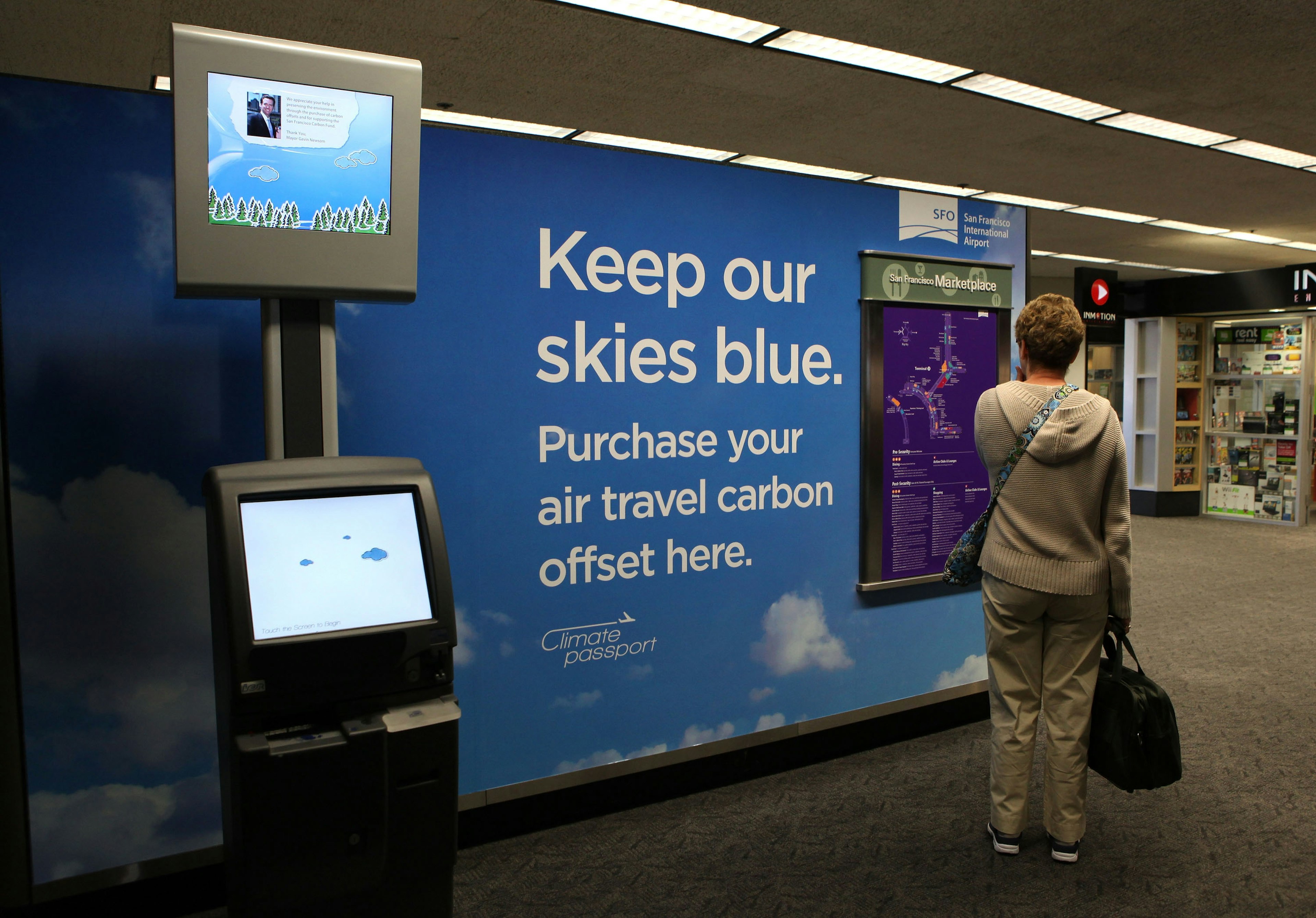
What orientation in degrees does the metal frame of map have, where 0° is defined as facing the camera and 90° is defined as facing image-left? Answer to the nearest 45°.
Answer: approximately 315°

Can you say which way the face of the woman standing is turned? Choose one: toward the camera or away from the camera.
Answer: away from the camera

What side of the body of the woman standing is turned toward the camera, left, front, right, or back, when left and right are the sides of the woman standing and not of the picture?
back

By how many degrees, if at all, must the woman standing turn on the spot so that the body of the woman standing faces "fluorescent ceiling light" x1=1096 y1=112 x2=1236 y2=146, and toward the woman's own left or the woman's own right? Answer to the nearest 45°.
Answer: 0° — they already face it

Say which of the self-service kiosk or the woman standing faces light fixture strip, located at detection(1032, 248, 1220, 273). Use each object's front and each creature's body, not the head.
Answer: the woman standing
